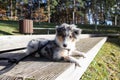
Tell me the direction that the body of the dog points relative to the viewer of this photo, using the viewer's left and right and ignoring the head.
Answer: facing the viewer and to the right of the viewer

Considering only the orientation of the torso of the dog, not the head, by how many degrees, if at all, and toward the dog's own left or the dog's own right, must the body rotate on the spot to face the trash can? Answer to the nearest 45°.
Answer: approximately 135° to the dog's own left
